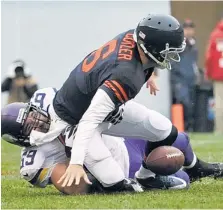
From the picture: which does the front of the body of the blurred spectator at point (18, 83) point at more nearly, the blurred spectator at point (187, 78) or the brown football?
the brown football

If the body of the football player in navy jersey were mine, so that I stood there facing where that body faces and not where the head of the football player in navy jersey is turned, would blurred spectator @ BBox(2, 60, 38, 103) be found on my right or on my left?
on my left

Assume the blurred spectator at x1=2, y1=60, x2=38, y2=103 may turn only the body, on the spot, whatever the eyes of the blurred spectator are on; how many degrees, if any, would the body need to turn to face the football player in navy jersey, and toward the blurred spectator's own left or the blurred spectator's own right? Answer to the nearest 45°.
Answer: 0° — they already face them

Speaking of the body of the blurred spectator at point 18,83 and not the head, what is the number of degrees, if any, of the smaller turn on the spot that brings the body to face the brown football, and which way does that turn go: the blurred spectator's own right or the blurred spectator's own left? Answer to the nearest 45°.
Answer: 0° — they already face it

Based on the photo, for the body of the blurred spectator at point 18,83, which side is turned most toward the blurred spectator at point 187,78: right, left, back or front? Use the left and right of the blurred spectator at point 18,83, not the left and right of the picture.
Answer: left

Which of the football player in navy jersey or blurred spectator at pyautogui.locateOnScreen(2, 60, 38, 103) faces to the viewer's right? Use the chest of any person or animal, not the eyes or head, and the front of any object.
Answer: the football player in navy jersey

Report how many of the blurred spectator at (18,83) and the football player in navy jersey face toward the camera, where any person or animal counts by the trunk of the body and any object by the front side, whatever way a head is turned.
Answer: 1

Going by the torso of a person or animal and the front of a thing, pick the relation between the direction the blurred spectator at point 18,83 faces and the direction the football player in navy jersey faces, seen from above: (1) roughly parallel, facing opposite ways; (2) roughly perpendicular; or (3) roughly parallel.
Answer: roughly perpendicular

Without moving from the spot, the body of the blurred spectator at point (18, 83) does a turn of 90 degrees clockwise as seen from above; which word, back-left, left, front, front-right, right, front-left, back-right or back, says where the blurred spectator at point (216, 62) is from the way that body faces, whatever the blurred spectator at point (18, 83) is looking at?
back

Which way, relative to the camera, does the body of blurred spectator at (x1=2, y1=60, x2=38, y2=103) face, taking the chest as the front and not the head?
toward the camera
